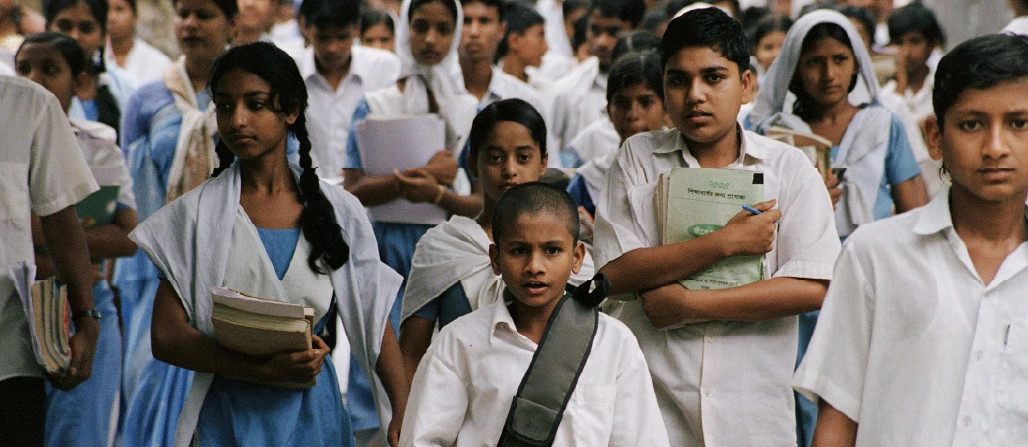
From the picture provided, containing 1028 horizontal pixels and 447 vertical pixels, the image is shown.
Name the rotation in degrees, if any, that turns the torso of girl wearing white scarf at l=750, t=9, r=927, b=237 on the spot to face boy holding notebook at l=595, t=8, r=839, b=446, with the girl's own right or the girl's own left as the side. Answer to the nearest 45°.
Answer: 0° — they already face them

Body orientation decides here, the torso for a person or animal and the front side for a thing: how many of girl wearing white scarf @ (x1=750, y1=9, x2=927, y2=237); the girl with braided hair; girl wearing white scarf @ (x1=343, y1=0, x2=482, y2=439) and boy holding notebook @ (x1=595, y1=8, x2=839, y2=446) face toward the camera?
4

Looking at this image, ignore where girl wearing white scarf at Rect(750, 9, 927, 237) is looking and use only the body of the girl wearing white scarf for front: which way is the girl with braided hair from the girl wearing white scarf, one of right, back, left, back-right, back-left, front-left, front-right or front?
front-right

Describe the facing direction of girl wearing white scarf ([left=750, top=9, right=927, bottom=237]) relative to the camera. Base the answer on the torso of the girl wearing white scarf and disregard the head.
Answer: toward the camera

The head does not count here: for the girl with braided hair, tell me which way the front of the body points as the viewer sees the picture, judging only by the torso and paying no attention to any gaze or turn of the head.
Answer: toward the camera

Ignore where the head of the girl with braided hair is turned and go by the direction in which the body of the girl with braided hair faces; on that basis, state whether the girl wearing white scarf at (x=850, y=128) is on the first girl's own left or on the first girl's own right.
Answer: on the first girl's own left

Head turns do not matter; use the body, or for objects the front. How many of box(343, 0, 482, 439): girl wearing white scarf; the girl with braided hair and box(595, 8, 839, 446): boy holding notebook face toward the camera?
3

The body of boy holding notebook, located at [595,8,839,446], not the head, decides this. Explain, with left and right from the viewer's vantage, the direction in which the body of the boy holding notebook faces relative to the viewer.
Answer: facing the viewer

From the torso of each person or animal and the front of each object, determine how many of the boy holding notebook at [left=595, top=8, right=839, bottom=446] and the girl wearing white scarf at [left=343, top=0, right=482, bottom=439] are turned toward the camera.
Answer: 2

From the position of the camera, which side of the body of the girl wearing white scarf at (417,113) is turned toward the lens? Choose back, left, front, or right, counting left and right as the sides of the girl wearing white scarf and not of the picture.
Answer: front

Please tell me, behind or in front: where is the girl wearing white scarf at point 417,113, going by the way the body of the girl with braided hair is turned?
behind
